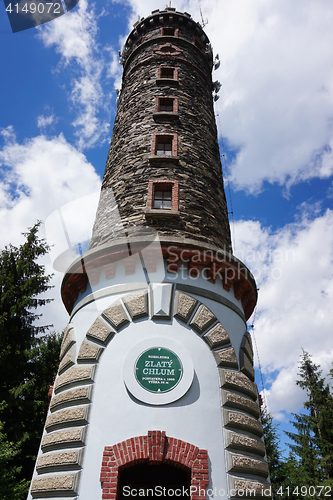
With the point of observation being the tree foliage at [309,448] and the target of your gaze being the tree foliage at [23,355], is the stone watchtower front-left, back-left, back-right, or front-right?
front-left

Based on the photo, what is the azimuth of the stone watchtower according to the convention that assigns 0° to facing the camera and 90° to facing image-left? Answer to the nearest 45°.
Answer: approximately 0°

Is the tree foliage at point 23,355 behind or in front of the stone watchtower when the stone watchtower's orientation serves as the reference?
behind

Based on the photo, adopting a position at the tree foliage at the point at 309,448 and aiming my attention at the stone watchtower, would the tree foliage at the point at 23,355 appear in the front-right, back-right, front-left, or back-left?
front-right

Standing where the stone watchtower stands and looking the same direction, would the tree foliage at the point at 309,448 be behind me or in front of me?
behind
